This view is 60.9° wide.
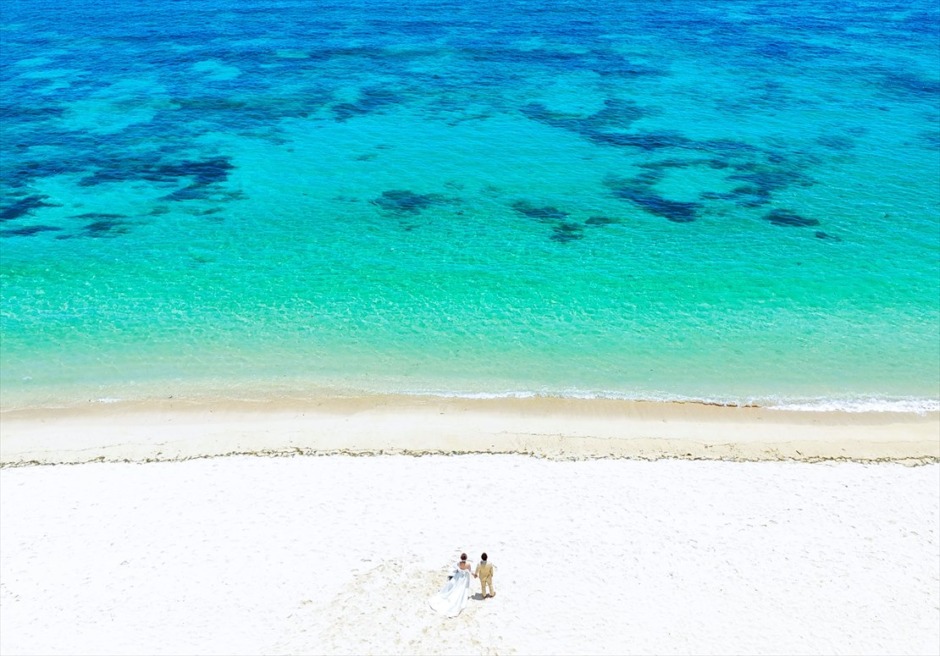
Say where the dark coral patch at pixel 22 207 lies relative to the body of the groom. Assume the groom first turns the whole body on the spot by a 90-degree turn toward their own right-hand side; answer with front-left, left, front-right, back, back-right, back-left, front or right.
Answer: back-left

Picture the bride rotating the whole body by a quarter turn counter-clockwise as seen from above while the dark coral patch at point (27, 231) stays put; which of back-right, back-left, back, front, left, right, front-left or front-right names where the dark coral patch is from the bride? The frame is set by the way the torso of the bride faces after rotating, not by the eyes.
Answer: front-right

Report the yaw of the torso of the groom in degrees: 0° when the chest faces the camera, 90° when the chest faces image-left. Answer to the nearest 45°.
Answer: approximately 180°

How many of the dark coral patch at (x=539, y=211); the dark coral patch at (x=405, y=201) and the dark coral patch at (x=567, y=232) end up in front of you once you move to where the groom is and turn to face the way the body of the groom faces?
3

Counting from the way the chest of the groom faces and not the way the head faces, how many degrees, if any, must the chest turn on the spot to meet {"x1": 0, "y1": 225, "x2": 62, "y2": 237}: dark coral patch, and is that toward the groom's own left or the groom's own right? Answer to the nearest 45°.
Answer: approximately 45° to the groom's own left

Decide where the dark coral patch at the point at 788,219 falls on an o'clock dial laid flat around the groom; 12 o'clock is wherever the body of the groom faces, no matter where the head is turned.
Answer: The dark coral patch is roughly at 1 o'clock from the groom.

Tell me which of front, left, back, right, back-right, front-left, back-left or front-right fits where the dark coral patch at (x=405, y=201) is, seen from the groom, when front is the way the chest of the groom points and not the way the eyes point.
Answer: front

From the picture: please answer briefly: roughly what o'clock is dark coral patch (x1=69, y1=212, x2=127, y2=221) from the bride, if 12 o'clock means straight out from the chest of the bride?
The dark coral patch is roughly at 11 o'clock from the bride.

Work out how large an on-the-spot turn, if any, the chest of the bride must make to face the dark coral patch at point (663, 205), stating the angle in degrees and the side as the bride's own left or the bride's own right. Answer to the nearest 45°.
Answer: approximately 45° to the bride's own right

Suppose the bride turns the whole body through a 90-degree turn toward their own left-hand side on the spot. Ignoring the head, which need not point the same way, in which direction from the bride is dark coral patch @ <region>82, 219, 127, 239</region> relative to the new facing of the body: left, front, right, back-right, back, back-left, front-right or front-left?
front-right

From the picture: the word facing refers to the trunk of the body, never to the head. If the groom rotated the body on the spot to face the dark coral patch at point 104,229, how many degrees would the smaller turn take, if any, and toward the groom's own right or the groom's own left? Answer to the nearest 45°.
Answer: approximately 45° to the groom's own left

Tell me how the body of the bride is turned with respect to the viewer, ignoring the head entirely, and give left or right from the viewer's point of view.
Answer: facing away from the viewer

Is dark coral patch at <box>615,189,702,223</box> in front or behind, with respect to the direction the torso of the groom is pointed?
in front

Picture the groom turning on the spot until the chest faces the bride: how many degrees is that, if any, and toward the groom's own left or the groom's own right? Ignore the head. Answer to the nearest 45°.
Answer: approximately 135° to the groom's own left

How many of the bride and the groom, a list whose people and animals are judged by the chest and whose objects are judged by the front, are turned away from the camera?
2
